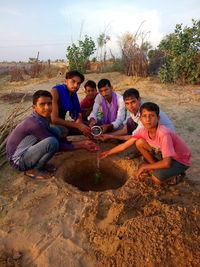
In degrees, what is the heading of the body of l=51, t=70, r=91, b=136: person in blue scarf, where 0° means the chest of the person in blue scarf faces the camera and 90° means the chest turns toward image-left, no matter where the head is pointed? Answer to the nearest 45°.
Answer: approximately 315°

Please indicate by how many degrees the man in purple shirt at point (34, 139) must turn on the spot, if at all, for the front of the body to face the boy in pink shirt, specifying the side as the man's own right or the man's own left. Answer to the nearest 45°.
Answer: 0° — they already face them

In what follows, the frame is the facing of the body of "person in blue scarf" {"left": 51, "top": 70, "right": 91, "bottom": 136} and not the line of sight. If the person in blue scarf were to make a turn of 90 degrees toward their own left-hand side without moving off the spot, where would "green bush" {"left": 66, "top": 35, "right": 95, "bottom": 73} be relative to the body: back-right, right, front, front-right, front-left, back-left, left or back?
front-left

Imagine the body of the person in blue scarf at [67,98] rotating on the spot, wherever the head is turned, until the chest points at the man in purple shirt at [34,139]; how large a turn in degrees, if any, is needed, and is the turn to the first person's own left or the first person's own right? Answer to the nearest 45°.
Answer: approximately 90° to the first person's own right

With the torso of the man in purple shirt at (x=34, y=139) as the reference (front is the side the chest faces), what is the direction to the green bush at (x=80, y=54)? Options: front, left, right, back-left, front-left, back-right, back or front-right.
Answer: left

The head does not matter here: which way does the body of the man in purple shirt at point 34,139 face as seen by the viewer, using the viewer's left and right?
facing to the right of the viewer

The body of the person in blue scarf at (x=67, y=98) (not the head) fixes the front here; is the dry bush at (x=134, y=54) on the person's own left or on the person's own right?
on the person's own left
